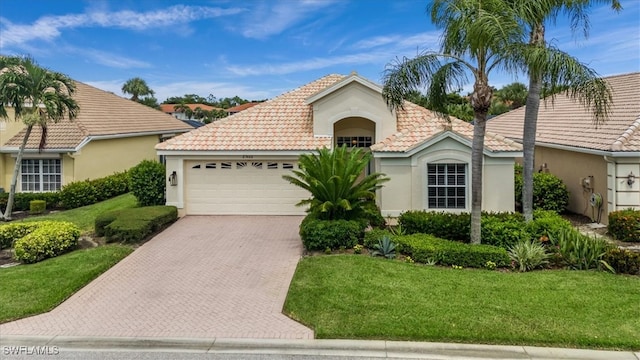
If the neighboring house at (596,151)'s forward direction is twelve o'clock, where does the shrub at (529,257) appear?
The shrub is roughly at 2 o'clock from the neighboring house.

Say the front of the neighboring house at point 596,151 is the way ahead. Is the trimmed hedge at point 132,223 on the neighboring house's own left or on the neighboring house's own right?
on the neighboring house's own right

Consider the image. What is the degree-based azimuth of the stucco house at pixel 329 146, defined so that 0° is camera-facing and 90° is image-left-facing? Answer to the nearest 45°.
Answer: approximately 0°

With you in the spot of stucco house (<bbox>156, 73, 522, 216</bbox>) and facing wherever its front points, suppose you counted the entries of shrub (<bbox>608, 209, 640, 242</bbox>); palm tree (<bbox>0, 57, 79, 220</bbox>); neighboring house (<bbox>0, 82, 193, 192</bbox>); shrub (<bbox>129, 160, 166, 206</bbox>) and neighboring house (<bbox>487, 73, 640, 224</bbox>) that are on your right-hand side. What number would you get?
3

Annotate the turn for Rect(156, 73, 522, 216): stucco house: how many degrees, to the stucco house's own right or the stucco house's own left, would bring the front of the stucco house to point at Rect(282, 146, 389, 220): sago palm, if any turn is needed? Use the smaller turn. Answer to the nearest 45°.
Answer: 0° — it already faces it

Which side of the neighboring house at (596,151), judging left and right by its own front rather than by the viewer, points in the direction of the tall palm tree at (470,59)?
right

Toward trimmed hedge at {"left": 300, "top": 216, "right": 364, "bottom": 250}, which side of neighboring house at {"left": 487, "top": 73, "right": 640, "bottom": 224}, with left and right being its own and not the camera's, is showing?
right

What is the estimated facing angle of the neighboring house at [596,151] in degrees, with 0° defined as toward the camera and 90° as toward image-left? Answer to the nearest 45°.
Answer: approximately 315°

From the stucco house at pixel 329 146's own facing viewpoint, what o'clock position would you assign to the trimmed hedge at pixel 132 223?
The trimmed hedge is roughly at 2 o'clock from the stucco house.

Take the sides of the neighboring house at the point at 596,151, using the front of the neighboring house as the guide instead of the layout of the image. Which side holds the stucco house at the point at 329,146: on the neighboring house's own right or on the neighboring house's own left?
on the neighboring house's own right

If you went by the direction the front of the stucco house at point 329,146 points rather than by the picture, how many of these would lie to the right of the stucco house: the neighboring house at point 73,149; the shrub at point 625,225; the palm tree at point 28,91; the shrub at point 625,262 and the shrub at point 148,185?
3

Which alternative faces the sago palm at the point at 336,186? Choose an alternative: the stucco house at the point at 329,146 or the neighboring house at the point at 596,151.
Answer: the stucco house
